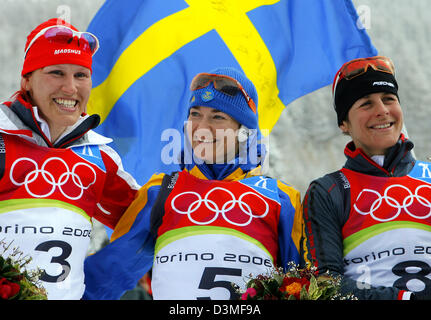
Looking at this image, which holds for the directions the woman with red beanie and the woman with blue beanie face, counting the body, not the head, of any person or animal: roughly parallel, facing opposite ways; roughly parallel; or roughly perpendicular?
roughly parallel

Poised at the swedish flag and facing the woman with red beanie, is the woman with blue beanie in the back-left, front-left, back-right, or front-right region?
front-left

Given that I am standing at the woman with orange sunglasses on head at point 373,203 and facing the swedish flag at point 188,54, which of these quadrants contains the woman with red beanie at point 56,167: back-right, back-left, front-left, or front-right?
front-left

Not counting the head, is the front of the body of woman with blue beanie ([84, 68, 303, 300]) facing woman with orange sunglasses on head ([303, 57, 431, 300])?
no

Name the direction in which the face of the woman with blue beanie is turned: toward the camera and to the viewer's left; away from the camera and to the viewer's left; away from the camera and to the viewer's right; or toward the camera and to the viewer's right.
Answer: toward the camera and to the viewer's left

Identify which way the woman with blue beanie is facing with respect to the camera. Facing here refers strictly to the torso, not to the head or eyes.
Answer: toward the camera

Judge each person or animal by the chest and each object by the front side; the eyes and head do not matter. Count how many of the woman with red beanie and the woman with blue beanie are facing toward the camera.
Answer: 2

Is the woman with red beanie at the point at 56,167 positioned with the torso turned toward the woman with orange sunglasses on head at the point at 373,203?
no

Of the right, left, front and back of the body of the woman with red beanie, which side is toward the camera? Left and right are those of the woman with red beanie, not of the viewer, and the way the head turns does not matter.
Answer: front

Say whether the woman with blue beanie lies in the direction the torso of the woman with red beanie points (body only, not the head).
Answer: no

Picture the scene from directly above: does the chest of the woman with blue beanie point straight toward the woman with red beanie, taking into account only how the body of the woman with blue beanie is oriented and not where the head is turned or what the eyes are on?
no
